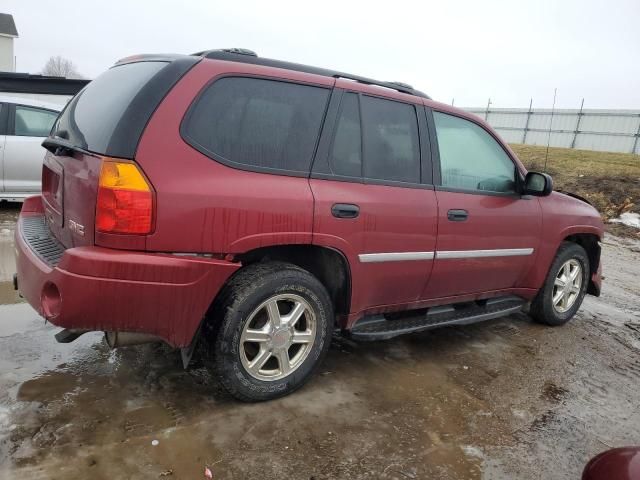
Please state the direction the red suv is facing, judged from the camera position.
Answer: facing away from the viewer and to the right of the viewer

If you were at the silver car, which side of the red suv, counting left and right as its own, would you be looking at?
left
